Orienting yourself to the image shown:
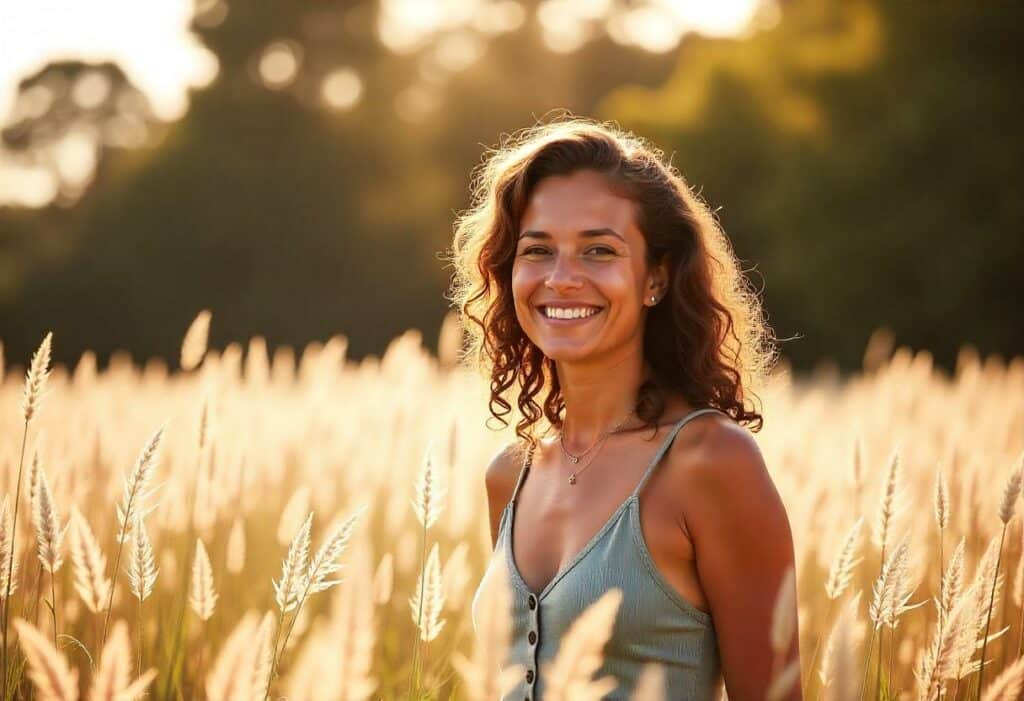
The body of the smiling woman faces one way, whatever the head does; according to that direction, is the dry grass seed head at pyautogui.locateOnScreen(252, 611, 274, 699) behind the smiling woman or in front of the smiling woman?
in front

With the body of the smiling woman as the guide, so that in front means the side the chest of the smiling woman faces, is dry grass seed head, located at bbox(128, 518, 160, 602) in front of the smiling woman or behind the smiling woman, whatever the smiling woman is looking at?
in front

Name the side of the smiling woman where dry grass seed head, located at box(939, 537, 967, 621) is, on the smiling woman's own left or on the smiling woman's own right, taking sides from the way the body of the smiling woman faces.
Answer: on the smiling woman's own left

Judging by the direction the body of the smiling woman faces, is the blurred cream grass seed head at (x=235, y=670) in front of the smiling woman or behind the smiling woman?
in front

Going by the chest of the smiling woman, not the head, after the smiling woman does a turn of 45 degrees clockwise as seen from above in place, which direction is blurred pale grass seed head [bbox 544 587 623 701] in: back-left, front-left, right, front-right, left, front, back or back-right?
left

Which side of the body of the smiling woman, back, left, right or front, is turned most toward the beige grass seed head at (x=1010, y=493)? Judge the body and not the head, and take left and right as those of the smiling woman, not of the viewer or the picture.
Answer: left

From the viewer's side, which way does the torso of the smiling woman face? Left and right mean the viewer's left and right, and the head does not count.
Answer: facing the viewer and to the left of the viewer

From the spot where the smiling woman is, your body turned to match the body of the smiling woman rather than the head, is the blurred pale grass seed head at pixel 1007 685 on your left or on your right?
on your left

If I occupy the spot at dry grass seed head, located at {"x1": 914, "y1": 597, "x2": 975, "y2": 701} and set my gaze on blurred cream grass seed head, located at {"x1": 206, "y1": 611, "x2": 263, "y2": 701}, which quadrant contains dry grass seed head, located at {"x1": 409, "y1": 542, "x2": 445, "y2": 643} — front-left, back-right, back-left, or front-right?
front-right

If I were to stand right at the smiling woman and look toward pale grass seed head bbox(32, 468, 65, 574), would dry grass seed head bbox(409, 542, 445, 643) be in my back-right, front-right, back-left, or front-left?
front-left

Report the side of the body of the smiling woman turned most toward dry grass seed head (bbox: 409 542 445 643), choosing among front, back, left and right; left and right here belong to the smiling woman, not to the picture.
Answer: front

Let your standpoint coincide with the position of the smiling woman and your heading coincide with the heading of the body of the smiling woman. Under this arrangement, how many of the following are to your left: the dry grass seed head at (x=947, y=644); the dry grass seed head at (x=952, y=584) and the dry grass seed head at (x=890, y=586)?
3

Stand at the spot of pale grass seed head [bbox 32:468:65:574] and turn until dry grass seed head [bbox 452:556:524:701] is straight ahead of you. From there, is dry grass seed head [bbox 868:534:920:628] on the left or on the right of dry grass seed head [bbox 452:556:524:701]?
left
